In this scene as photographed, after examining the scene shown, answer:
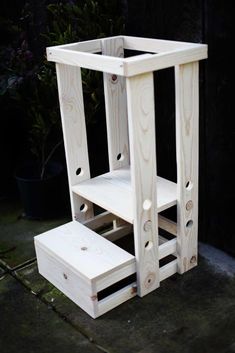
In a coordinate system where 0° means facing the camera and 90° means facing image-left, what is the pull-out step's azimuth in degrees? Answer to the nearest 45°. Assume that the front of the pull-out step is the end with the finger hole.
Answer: approximately 45°

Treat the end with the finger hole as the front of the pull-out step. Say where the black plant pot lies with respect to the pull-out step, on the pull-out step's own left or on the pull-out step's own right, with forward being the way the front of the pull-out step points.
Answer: on the pull-out step's own right

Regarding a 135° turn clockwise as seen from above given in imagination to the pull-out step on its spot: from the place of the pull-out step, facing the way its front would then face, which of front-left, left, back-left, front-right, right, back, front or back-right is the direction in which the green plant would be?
front
